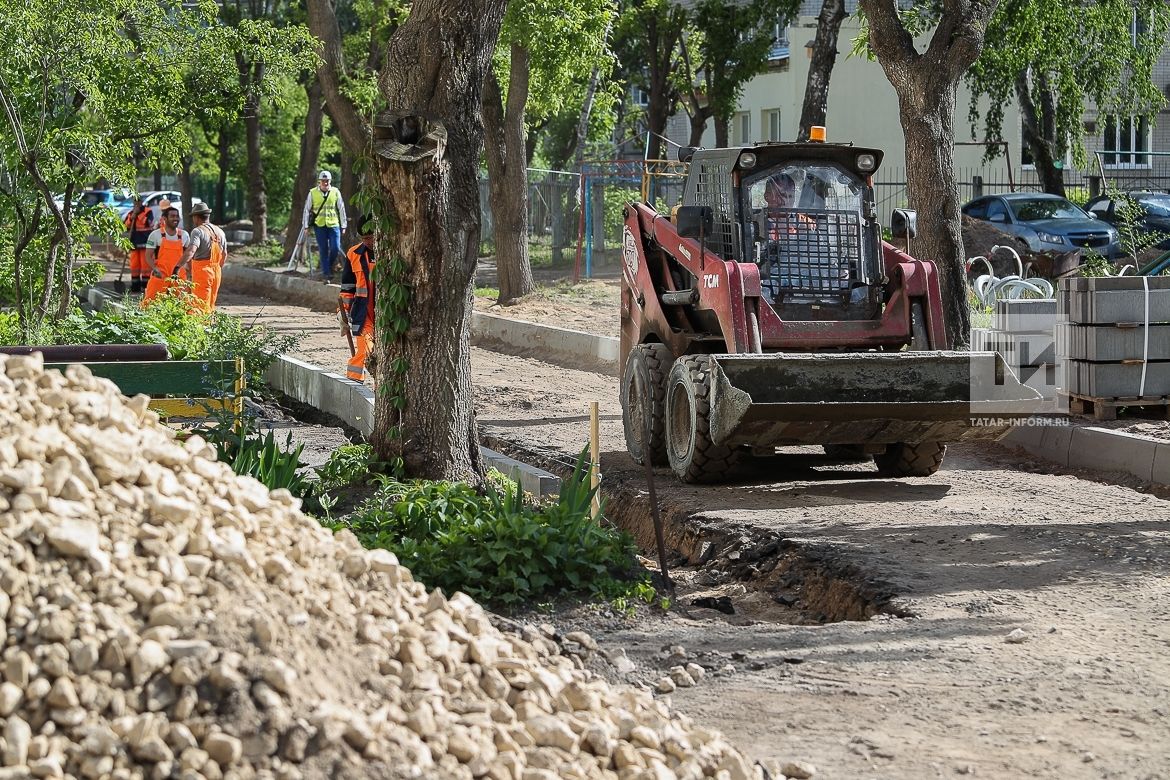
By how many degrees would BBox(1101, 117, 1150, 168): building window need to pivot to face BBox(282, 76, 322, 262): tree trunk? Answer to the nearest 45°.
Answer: approximately 45° to its right

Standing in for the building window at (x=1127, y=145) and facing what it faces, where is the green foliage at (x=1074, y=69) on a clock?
The green foliage is roughly at 12 o'clock from the building window.

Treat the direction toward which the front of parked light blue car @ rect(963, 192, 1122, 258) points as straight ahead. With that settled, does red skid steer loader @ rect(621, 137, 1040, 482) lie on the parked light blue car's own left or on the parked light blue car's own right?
on the parked light blue car's own right

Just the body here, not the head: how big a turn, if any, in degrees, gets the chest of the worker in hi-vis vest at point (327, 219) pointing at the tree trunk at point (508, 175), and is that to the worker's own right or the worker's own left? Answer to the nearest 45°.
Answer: approximately 45° to the worker's own left

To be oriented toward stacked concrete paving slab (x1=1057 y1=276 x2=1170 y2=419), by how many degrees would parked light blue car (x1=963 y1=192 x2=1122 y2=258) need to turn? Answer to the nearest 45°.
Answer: approximately 45° to its right

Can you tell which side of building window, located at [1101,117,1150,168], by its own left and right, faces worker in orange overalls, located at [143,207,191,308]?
front

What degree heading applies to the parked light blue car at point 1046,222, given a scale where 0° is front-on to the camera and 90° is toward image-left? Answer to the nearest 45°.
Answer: approximately 315°

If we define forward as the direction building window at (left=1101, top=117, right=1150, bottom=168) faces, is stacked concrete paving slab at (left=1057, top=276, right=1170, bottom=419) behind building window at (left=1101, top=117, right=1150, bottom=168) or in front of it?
in front

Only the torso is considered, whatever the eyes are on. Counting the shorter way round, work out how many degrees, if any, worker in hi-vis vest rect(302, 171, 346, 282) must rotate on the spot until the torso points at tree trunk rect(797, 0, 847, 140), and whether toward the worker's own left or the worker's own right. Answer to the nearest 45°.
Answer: approximately 45° to the worker's own left

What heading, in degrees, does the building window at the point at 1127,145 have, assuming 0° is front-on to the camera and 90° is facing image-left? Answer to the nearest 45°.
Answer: approximately 0°
